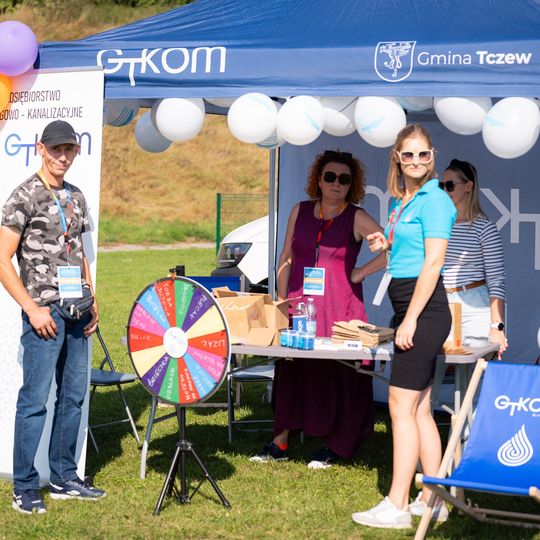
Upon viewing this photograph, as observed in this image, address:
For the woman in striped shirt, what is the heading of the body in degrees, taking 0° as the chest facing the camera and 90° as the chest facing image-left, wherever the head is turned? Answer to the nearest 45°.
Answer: approximately 45°

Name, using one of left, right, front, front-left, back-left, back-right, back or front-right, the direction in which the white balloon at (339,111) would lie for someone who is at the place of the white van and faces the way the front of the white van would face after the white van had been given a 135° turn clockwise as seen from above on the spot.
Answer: back-right

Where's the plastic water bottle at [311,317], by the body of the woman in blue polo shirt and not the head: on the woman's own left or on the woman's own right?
on the woman's own right

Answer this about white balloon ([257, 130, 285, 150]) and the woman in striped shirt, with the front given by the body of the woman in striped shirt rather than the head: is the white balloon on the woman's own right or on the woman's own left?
on the woman's own right
